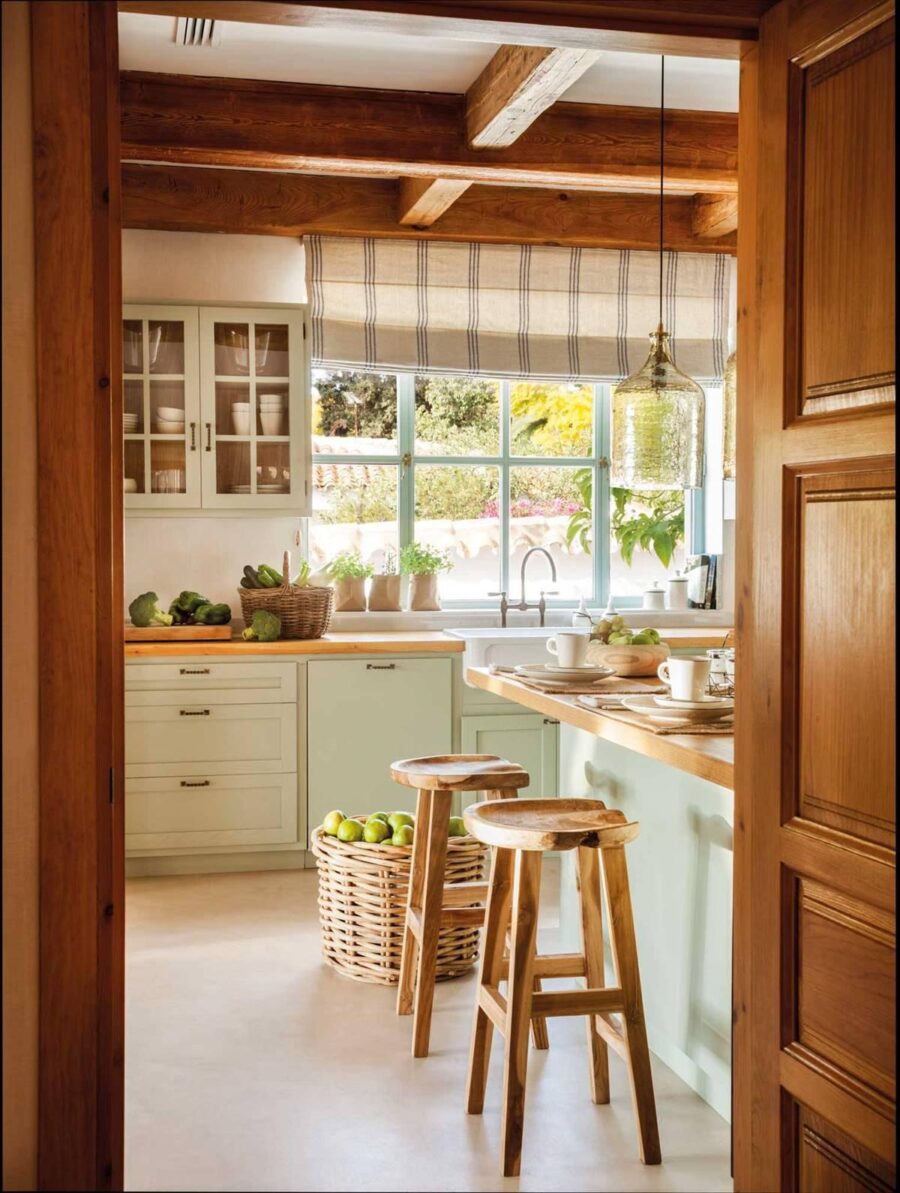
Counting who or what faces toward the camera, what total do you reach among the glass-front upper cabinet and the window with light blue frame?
2

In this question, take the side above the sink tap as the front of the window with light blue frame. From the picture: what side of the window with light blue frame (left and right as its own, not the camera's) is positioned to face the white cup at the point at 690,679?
front

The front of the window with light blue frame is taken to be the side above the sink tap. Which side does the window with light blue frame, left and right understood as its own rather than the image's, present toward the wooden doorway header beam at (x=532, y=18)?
front

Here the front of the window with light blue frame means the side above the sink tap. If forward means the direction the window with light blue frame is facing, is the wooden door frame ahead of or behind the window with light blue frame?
ahead

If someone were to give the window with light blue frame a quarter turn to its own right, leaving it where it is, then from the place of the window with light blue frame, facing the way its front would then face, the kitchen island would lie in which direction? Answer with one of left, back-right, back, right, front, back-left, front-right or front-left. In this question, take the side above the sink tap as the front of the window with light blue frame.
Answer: left

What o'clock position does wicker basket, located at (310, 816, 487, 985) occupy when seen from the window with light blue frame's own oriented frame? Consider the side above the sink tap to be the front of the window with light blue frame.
The wicker basket is roughly at 12 o'clock from the window with light blue frame.

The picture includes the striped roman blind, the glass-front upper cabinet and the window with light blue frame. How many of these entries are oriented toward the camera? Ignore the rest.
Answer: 3

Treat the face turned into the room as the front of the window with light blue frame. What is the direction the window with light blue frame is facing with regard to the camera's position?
facing the viewer

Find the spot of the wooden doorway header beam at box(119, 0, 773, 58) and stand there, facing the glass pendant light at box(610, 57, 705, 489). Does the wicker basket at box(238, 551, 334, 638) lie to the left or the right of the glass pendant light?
left

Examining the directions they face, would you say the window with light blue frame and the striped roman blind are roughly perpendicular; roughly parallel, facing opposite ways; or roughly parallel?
roughly parallel

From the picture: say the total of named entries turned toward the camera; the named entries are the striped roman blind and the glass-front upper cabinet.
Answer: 2

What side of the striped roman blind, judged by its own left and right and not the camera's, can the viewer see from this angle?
front

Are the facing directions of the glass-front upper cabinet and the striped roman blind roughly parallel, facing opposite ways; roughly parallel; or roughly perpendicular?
roughly parallel

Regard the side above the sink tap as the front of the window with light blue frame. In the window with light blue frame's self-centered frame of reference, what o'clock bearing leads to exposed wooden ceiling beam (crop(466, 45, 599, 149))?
The exposed wooden ceiling beam is roughly at 12 o'clock from the window with light blue frame.

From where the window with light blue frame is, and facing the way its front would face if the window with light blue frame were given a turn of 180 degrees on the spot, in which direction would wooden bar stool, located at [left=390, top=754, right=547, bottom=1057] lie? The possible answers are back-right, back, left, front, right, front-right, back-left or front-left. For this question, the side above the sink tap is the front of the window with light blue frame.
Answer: back

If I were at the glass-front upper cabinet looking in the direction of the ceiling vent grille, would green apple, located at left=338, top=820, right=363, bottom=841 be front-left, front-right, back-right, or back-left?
front-left

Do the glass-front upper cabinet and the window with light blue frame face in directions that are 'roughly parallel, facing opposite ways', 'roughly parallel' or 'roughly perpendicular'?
roughly parallel

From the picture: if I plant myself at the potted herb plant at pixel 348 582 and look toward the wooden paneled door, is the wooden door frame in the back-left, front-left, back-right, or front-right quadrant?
front-right
